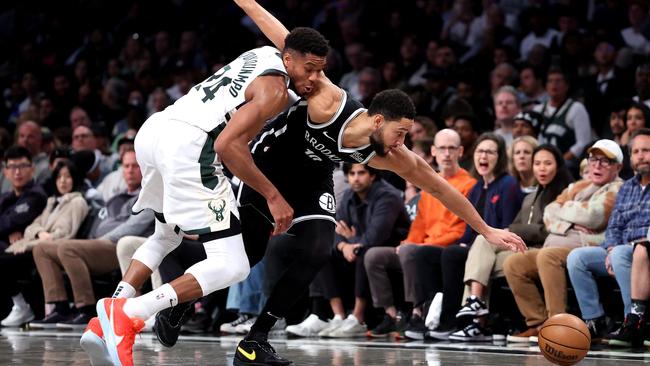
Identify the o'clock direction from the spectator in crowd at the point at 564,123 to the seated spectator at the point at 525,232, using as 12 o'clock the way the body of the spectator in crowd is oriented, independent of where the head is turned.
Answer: The seated spectator is roughly at 11 o'clock from the spectator in crowd.

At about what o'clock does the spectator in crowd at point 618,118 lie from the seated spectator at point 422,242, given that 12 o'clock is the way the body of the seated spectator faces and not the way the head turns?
The spectator in crowd is roughly at 7 o'clock from the seated spectator.

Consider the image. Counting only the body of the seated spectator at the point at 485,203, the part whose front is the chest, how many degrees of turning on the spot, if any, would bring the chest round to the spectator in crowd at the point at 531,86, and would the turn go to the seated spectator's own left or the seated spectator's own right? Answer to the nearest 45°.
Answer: approximately 135° to the seated spectator's own right

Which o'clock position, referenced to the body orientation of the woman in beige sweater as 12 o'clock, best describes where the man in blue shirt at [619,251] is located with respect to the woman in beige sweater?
The man in blue shirt is roughly at 9 o'clock from the woman in beige sweater.

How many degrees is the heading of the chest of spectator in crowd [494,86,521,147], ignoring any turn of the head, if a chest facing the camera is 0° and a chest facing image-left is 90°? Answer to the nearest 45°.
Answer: approximately 45°
